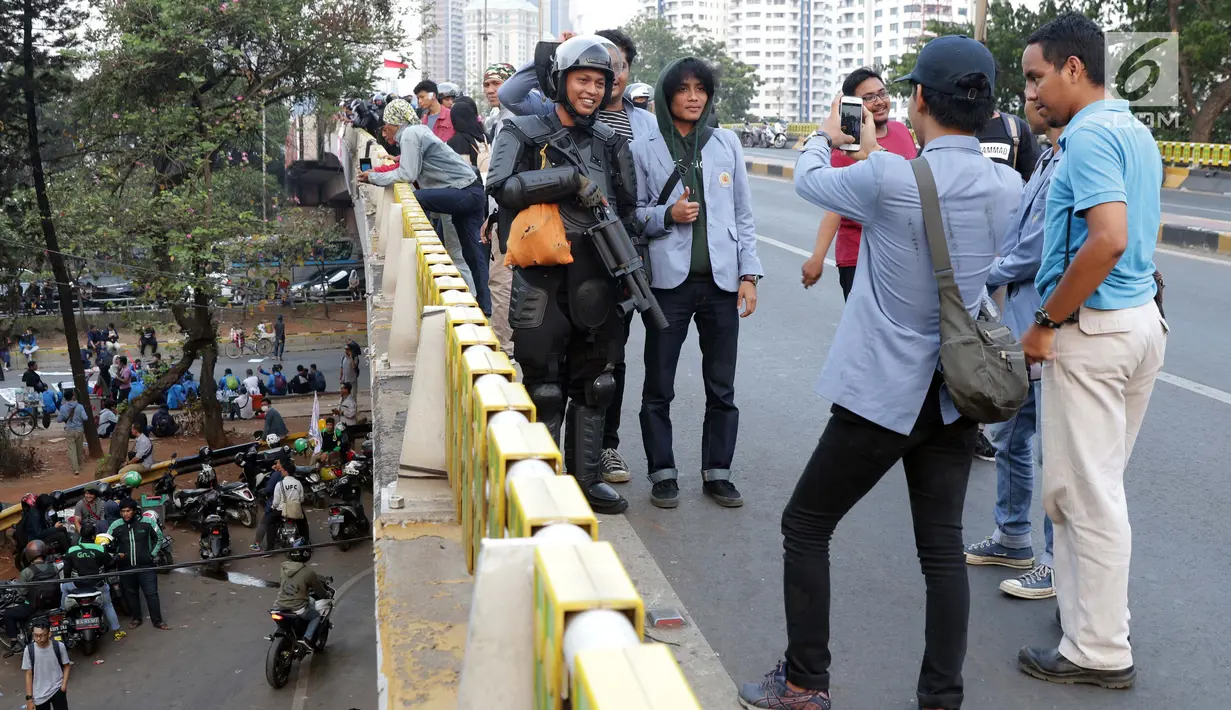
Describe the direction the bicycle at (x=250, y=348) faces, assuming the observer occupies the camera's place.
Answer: facing to the left of the viewer

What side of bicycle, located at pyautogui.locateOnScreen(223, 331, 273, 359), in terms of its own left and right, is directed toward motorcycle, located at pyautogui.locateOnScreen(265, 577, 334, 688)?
left

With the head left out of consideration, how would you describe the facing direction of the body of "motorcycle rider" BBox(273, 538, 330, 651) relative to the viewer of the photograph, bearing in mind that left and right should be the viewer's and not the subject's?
facing away from the viewer and to the right of the viewer

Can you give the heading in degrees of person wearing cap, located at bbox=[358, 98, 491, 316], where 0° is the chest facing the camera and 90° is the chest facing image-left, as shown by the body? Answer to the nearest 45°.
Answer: approximately 90°

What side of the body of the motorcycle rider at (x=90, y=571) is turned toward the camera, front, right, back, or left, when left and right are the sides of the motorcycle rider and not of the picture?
back

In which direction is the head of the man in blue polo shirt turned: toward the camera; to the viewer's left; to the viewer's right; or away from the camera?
to the viewer's left

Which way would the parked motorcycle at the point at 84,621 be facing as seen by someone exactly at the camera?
facing away from the viewer

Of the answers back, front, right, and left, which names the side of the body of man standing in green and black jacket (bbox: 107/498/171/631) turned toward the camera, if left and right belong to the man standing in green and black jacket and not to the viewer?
front

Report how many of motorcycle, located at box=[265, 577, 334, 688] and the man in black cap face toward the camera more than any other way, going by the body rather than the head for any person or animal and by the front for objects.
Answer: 0

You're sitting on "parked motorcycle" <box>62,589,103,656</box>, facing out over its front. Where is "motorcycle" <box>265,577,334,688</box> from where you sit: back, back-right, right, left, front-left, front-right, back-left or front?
back-right

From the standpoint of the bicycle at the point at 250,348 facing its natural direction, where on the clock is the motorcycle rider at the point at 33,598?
The motorcycle rider is roughly at 9 o'clock from the bicycle.

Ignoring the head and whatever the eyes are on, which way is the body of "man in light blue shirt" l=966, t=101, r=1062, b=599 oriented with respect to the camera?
to the viewer's left

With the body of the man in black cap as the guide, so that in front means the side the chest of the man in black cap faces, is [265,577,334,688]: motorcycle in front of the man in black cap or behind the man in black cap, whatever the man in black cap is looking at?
in front
